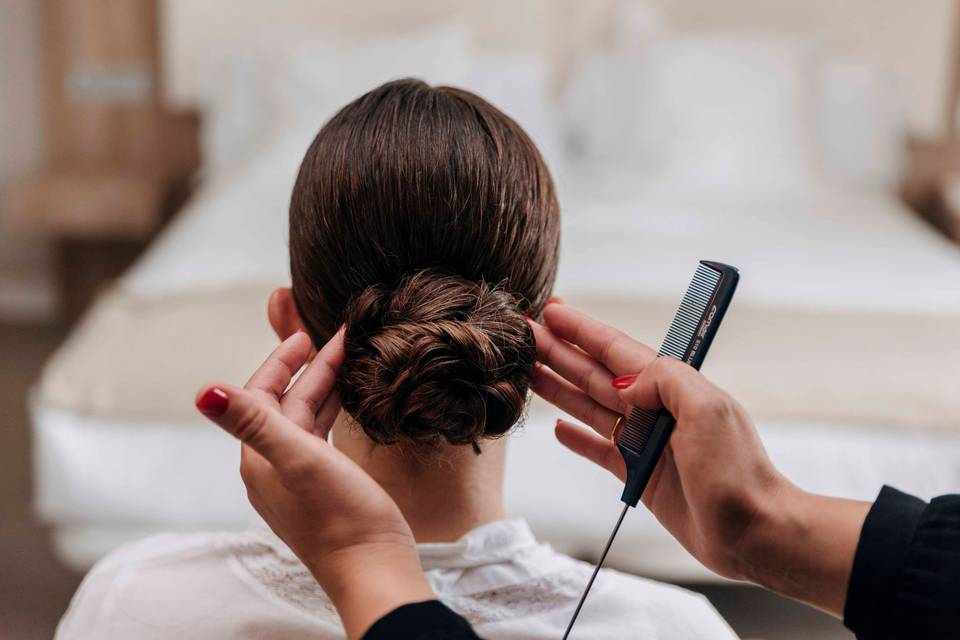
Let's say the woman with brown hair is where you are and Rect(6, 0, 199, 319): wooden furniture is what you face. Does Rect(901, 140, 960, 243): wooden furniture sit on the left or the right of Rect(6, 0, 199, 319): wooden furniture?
right

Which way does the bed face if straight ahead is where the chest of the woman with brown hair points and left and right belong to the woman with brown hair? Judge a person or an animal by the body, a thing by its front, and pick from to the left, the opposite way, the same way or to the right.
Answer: the opposite way

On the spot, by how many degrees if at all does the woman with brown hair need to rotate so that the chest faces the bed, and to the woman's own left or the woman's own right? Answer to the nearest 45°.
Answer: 0° — they already face it

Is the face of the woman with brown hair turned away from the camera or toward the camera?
away from the camera

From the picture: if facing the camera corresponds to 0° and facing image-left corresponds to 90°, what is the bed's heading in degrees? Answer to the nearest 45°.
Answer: approximately 0°

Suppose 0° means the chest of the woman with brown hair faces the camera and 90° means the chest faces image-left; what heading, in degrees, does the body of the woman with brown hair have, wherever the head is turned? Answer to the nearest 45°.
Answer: approximately 180°

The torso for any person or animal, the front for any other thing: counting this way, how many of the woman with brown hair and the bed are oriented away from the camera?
1

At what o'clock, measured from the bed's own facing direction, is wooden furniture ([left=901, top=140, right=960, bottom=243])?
The wooden furniture is roughly at 7 o'clock from the bed.
